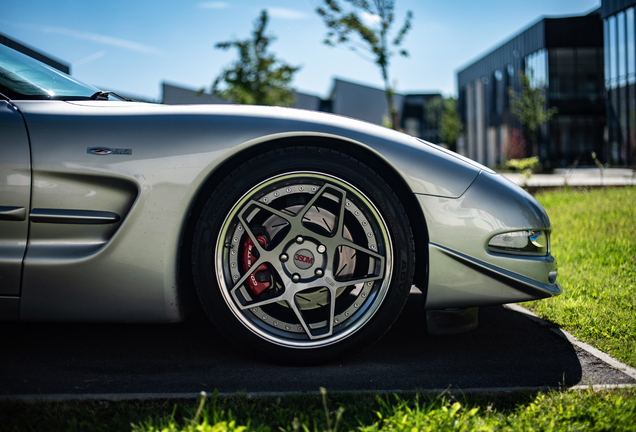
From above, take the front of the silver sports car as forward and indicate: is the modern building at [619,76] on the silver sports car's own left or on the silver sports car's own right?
on the silver sports car's own left

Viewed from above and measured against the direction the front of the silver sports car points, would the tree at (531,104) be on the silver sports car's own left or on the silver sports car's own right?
on the silver sports car's own left

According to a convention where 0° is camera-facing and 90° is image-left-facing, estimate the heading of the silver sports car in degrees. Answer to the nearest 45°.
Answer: approximately 270°

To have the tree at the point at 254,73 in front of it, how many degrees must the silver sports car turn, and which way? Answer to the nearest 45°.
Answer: approximately 90° to its left
